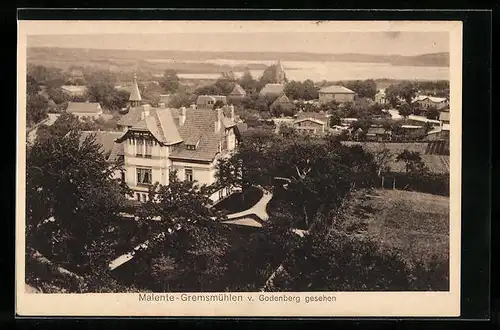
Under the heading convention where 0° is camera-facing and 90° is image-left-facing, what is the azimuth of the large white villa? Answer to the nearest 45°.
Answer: approximately 0°
